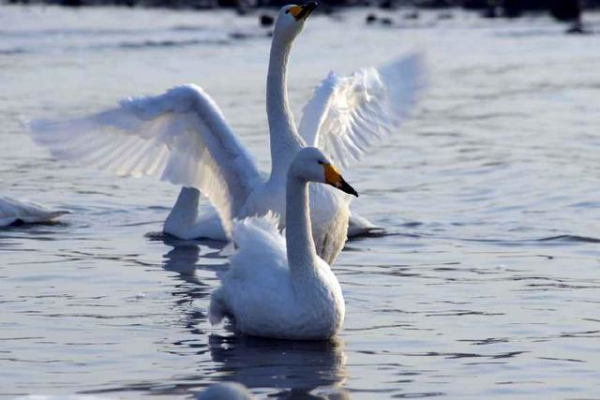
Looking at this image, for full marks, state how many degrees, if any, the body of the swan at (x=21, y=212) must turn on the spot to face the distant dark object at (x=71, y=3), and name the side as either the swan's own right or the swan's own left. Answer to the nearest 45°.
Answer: approximately 90° to the swan's own right

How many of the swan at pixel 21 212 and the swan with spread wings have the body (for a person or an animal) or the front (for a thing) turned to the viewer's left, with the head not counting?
1

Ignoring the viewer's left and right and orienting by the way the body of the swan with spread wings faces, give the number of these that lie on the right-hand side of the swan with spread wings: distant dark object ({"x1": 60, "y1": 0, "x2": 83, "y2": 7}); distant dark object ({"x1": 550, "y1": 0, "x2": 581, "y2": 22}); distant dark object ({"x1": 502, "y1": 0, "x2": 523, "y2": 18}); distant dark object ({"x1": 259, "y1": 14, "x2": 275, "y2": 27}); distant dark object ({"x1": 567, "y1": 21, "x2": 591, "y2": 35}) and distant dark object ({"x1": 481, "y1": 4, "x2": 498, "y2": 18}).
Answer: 0

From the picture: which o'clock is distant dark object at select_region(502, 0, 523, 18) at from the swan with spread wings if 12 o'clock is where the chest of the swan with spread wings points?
The distant dark object is roughly at 8 o'clock from the swan with spread wings.

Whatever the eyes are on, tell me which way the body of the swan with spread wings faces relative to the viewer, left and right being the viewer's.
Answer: facing the viewer and to the right of the viewer

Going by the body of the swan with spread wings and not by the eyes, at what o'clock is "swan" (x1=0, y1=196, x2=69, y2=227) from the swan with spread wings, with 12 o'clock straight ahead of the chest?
The swan is roughly at 6 o'clock from the swan with spread wings.

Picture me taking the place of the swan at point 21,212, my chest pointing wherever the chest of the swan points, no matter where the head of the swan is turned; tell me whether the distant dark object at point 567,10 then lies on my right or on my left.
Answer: on my right

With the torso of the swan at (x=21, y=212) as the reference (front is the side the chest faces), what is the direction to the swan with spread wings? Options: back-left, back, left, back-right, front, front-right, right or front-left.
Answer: back-left

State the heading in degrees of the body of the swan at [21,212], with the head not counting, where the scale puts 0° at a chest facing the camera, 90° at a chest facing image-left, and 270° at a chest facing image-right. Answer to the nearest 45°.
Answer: approximately 90°

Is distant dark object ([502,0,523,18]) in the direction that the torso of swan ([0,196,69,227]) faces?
no

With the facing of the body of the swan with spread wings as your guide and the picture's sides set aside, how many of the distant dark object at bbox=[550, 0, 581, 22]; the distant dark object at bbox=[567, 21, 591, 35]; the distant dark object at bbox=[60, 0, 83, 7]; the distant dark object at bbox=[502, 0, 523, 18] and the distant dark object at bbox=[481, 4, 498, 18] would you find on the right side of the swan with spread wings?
0

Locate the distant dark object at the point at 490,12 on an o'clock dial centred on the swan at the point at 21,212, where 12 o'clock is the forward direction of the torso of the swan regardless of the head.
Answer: The distant dark object is roughly at 4 o'clock from the swan.

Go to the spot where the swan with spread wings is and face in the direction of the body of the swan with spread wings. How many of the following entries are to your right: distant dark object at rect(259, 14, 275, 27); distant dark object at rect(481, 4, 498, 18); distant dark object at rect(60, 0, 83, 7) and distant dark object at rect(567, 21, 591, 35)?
0

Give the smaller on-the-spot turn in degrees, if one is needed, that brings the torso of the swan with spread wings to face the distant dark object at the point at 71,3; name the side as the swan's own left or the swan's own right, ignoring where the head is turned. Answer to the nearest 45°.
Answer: approximately 135° to the swan's own left

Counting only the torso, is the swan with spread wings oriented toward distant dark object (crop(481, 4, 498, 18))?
no

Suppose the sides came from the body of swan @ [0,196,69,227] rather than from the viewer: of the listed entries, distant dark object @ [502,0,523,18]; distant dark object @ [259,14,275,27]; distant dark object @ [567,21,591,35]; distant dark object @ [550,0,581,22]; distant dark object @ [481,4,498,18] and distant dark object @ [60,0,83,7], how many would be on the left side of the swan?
0
